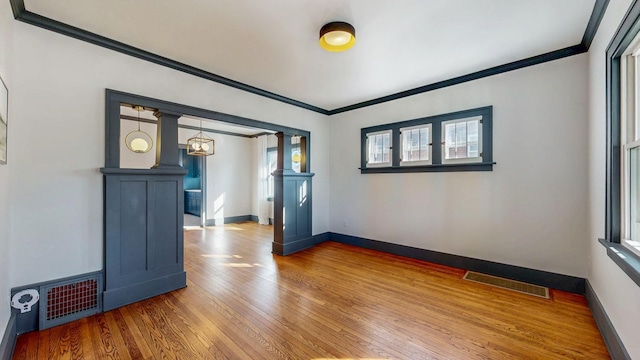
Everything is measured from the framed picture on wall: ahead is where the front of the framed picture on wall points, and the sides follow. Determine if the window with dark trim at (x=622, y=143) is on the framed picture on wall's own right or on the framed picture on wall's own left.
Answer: on the framed picture on wall's own right

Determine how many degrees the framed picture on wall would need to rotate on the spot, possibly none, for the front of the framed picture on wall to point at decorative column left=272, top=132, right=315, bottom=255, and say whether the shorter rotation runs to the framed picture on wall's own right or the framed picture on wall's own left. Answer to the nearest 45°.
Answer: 0° — it already faces it

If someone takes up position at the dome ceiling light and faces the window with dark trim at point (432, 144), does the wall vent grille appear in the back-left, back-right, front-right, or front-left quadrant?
back-left

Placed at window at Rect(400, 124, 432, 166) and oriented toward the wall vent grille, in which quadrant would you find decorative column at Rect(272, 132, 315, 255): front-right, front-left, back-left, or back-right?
front-right

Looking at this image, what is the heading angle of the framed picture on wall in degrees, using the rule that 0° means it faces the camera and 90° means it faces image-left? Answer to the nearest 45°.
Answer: approximately 270°

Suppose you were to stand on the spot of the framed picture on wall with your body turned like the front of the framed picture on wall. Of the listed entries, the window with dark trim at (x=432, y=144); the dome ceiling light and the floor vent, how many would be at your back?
0

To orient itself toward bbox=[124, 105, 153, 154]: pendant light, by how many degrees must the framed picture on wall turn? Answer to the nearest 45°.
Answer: approximately 45° to its left
